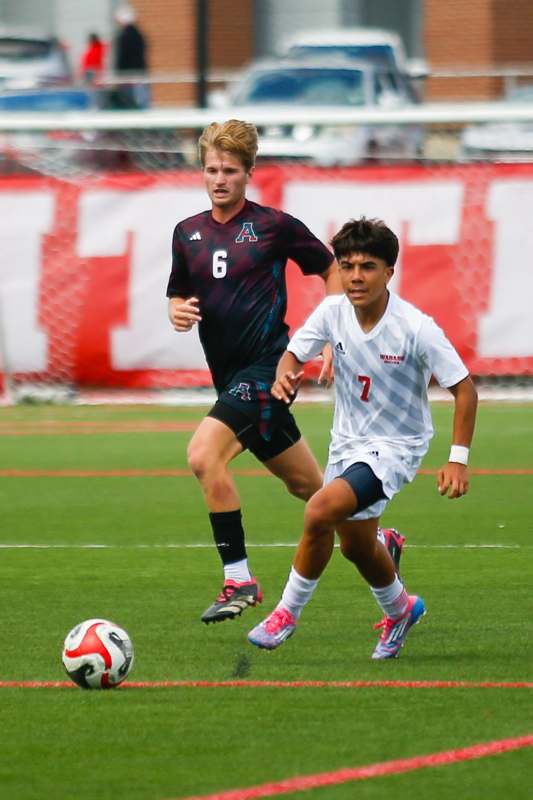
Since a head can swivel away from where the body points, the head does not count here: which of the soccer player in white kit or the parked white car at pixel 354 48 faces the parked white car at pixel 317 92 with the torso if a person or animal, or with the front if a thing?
the parked white car at pixel 354 48

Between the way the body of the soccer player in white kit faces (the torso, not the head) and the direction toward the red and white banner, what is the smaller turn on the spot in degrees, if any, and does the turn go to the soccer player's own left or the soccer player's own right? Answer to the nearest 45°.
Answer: approximately 135° to the soccer player's own right

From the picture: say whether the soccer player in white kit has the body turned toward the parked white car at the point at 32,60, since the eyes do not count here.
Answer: no

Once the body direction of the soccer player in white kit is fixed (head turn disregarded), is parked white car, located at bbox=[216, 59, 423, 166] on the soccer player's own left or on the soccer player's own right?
on the soccer player's own right

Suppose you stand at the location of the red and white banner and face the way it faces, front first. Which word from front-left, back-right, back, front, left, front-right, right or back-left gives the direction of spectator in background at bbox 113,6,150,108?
back

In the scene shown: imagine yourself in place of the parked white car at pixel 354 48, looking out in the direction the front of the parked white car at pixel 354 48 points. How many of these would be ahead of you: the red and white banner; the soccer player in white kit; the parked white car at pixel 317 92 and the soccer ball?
4

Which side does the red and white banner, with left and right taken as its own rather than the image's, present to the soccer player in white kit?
front

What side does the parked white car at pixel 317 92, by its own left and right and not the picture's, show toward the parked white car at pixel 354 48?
back

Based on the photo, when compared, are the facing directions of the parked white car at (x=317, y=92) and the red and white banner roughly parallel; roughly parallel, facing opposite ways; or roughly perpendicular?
roughly parallel

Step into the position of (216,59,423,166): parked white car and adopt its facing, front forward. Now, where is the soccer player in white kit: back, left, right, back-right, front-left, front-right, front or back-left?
front

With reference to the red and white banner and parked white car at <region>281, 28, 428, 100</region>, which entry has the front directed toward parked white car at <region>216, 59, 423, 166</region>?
parked white car at <region>281, 28, 428, 100</region>

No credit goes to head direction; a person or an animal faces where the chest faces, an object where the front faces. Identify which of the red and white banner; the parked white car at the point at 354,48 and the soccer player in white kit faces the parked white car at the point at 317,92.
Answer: the parked white car at the point at 354,48

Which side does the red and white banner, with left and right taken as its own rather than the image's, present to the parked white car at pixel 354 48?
back

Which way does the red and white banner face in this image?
toward the camera

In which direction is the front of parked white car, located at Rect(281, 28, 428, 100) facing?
toward the camera

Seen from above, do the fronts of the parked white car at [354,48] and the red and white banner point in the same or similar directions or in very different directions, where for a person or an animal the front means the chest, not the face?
same or similar directions

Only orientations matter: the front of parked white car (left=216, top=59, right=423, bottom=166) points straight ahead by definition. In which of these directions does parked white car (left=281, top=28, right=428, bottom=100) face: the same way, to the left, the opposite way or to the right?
the same way

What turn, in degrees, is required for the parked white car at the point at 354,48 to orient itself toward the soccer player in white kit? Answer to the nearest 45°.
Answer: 0° — it already faces them

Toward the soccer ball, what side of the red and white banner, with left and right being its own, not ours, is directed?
front
